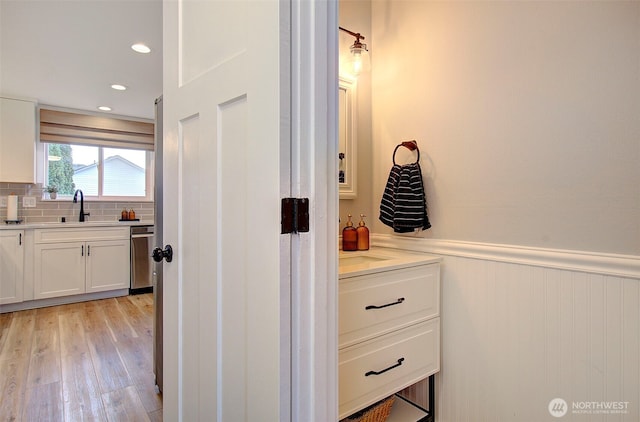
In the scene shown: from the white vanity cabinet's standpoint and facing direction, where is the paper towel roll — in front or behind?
behind
